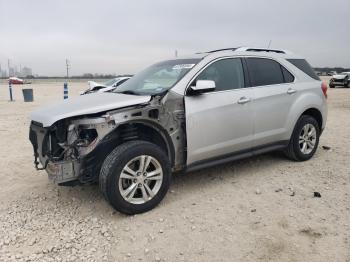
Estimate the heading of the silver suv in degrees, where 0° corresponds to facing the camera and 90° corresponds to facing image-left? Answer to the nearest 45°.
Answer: approximately 45°

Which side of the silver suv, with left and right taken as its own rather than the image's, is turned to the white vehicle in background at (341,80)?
back
